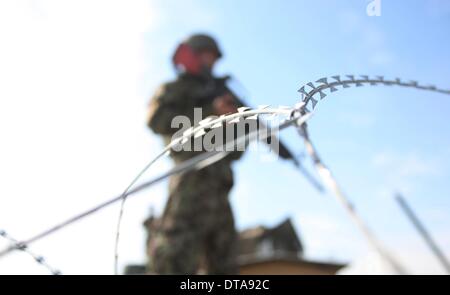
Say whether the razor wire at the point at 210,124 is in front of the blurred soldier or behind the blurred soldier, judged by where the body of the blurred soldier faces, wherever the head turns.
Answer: in front

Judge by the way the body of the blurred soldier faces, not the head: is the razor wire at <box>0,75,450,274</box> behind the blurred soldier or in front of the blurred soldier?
in front
